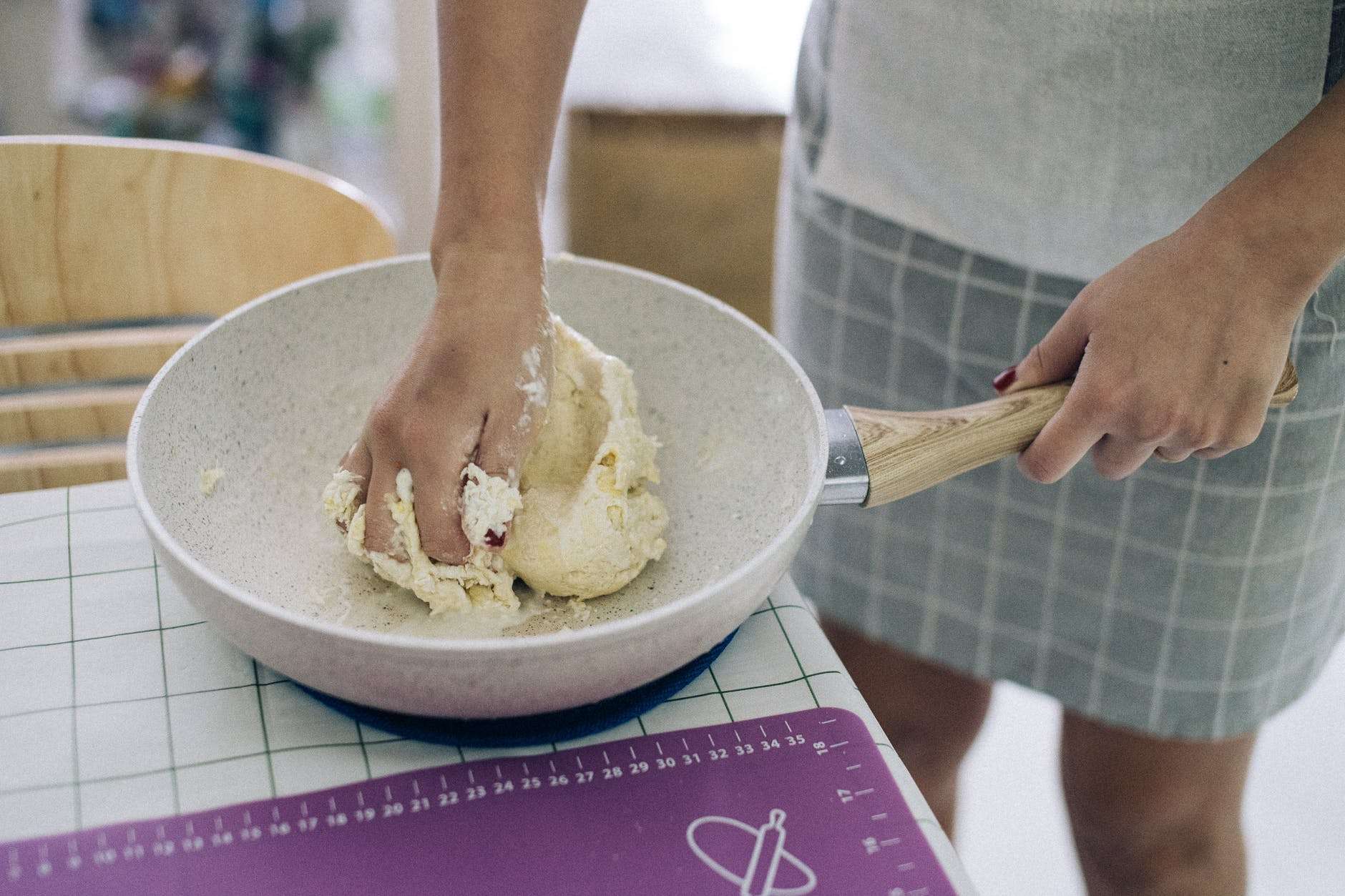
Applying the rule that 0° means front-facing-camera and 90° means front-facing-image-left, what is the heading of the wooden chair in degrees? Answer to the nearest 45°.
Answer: approximately 0°

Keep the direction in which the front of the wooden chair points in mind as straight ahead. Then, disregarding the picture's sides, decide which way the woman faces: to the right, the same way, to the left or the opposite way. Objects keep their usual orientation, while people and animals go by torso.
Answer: to the right

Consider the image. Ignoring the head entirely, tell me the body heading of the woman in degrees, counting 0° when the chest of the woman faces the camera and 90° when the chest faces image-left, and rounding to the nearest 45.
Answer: approximately 45°
